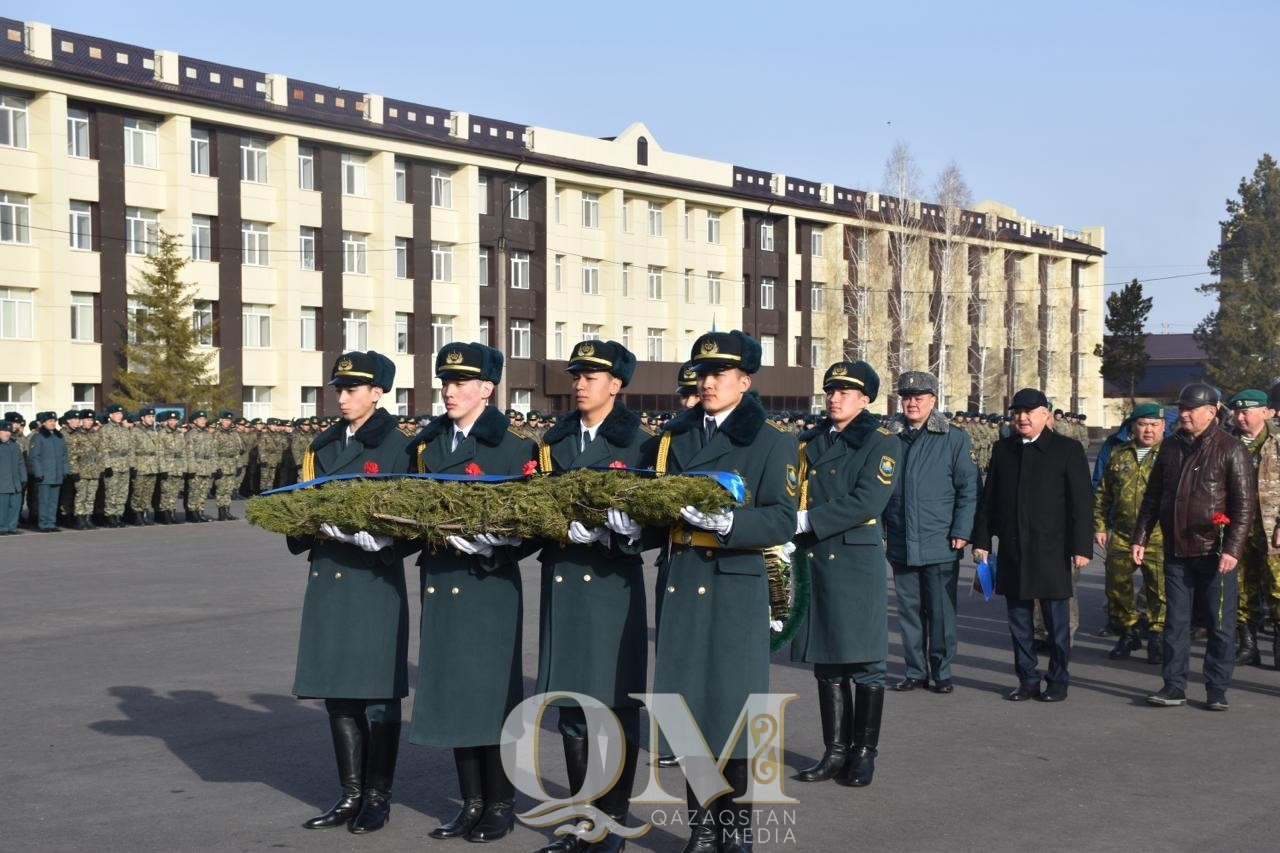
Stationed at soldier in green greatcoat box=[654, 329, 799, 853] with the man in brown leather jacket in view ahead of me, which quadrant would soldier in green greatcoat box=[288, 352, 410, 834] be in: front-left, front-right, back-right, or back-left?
back-left

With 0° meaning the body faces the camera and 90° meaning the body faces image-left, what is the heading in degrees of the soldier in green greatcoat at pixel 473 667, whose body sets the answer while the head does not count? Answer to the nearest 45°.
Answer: approximately 45°

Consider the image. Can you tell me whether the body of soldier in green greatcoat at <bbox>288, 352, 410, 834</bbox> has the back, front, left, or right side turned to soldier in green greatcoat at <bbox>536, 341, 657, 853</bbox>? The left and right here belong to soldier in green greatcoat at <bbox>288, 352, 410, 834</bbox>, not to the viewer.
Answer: left

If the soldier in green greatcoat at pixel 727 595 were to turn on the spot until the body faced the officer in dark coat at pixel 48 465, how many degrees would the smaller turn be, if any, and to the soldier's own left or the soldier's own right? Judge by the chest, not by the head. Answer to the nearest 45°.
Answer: approximately 90° to the soldier's own right

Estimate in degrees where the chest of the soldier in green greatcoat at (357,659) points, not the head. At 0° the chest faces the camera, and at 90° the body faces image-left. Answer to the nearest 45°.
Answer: approximately 45°

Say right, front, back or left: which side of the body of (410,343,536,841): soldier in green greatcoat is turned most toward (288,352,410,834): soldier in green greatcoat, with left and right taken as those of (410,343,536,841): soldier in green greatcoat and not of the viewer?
right

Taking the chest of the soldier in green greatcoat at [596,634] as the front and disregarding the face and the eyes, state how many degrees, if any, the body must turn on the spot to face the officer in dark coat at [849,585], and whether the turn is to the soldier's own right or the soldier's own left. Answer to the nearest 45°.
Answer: approximately 180°
